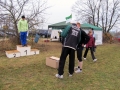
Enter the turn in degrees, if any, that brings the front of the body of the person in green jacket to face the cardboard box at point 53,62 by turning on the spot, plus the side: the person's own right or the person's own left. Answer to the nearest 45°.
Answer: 0° — they already face it

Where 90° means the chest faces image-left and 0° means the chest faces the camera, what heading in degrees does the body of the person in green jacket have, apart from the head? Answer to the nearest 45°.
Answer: approximately 0°
